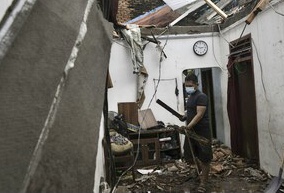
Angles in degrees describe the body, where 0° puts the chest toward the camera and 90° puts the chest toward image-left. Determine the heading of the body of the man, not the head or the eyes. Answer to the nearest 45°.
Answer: approximately 45°

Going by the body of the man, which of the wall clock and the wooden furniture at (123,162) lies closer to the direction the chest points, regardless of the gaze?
the wooden furniture

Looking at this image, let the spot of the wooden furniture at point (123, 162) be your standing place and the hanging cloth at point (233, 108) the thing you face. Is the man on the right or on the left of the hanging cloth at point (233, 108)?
right

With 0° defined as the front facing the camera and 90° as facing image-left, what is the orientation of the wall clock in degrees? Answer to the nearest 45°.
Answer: approximately 0°

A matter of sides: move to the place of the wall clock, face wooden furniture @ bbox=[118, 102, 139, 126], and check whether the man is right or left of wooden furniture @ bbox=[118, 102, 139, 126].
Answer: left

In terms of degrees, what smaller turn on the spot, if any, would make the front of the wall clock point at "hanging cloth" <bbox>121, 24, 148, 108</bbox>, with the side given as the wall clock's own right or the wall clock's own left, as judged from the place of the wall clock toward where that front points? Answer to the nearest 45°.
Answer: approximately 45° to the wall clock's own right

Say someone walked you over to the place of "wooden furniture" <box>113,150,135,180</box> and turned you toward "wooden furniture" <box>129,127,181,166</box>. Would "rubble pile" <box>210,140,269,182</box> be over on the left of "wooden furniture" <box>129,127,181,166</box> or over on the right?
right
